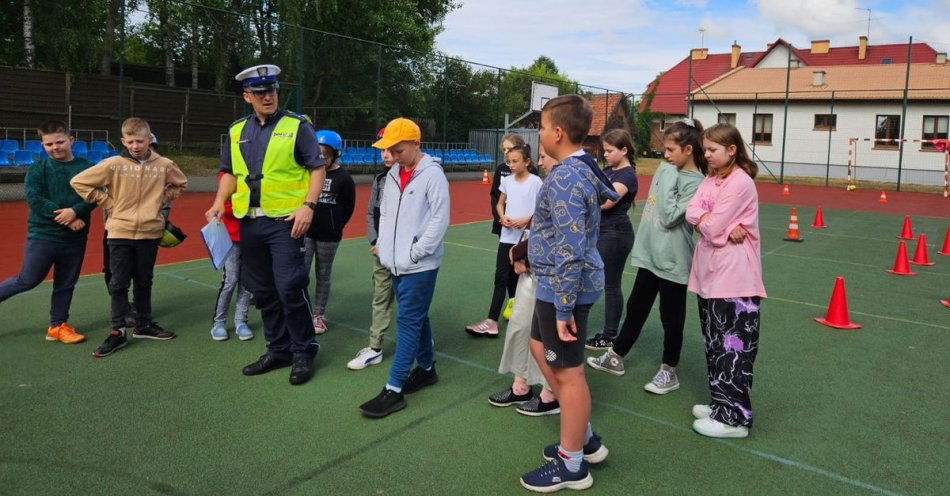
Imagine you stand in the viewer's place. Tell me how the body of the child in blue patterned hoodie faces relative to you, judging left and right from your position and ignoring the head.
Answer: facing to the left of the viewer

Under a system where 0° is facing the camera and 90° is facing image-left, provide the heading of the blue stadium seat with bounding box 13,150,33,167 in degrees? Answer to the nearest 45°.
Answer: approximately 0°

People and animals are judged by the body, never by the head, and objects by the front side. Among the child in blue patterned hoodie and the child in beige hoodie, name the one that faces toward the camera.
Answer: the child in beige hoodie

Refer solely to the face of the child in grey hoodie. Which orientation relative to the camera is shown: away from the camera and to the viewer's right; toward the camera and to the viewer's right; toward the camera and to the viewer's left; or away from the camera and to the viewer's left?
toward the camera and to the viewer's left

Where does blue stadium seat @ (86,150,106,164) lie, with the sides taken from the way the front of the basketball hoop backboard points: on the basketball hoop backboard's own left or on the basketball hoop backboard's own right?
on the basketball hoop backboard's own right

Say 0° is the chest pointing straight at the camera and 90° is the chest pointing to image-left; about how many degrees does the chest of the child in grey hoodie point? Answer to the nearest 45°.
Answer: approximately 45°

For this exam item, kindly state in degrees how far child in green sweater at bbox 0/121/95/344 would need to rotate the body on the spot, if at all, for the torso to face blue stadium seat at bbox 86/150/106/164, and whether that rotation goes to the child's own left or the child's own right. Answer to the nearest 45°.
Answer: approximately 135° to the child's own left

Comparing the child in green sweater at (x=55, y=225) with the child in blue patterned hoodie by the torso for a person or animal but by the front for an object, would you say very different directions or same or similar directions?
very different directions

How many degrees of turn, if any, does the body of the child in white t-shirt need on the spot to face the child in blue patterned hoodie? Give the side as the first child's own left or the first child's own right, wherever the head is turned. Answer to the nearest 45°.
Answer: approximately 45° to the first child's own left

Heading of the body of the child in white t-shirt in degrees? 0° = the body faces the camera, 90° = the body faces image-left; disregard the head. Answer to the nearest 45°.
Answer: approximately 45°

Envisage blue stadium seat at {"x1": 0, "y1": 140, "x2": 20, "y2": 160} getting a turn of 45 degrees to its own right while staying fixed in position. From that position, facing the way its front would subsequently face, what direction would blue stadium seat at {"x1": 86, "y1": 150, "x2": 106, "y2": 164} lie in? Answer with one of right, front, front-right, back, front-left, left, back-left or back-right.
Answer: back-left

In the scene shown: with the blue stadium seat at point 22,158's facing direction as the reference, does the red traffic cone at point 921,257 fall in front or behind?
in front
